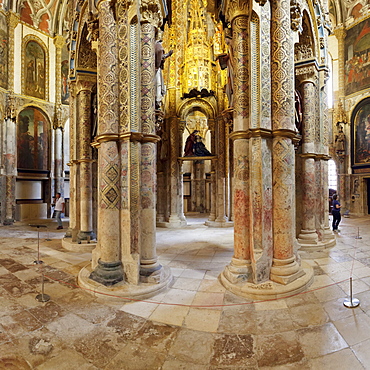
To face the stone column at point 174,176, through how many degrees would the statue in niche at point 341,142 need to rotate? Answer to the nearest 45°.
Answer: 0° — it already faces it

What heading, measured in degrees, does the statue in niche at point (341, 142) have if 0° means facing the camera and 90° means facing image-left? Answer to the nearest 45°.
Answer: approximately 45°

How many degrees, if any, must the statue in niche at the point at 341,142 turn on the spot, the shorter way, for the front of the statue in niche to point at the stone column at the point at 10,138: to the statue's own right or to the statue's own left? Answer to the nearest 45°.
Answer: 0° — it already faces it

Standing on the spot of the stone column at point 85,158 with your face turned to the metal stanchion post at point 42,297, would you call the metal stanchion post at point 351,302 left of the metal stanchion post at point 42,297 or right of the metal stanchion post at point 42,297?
left

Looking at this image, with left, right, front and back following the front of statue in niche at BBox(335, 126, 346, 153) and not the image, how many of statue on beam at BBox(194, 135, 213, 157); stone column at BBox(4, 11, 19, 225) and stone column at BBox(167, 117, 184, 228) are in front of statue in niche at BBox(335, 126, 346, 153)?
3

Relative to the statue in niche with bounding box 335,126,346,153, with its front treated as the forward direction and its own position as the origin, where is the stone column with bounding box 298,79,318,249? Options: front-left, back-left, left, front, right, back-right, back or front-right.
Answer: front-left

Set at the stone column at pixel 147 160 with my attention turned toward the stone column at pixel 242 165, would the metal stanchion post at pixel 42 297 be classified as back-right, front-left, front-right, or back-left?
back-right

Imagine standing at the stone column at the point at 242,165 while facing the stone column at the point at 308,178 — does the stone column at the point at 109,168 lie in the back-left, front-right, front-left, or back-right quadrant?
back-left

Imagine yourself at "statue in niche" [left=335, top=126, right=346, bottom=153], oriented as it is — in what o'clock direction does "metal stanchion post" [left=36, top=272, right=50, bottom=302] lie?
The metal stanchion post is roughly at 11 o'clock from the statue in niche.
